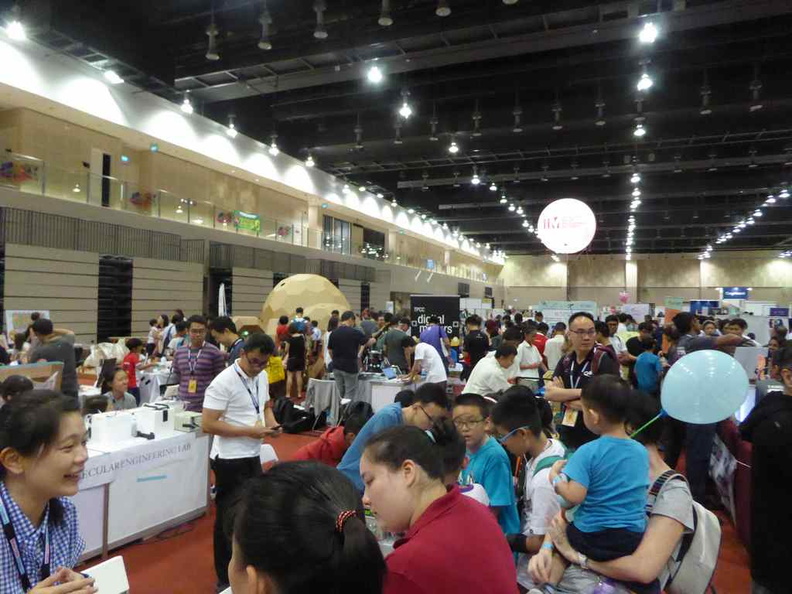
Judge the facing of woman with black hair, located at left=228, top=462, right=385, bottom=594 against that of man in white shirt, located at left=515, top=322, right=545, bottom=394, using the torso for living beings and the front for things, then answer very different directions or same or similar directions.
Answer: very different directions

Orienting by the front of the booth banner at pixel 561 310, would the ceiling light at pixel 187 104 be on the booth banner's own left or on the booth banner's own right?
on the booth banner's own right

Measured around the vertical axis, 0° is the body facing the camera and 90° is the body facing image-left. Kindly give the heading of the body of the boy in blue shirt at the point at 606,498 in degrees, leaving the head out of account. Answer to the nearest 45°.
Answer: approximately 135°

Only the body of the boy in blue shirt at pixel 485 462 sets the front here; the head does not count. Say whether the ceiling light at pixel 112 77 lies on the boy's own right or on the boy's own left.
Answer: on the boy's own right
